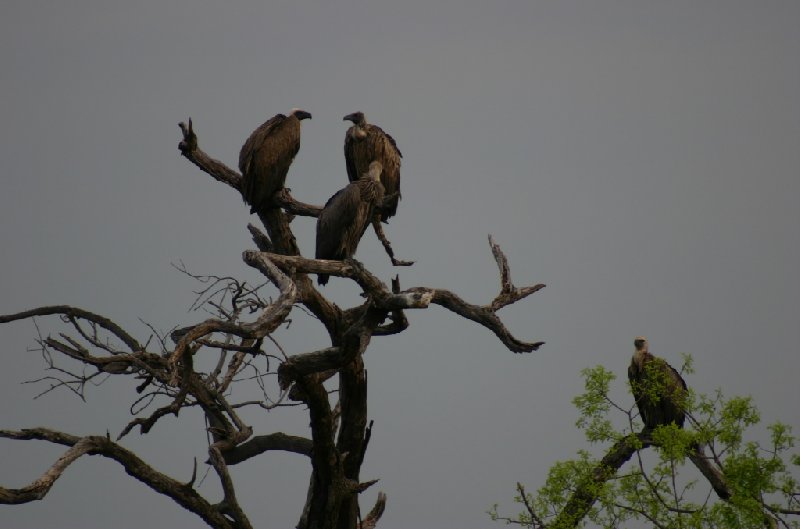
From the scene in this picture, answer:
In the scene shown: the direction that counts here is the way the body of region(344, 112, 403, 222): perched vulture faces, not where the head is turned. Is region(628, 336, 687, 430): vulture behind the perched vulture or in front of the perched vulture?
behind

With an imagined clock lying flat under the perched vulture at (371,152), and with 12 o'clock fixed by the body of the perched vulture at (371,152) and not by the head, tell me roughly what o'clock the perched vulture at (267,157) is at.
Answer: the perched vulture at (267,157) is roughly at 2 o'clock from the perched vulture at (371,152).

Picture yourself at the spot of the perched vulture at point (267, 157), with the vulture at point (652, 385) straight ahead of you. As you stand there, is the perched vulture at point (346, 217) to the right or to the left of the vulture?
right
